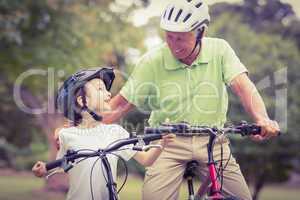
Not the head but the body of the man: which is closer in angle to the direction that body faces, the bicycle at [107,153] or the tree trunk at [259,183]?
the bicycle

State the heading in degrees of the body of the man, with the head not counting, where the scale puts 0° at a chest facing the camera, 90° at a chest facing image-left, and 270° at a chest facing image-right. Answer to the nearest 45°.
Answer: approximately 0°

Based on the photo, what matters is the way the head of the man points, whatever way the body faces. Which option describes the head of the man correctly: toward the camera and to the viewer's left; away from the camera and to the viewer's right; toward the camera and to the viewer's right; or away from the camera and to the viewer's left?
toward the camera and to the viewer's left

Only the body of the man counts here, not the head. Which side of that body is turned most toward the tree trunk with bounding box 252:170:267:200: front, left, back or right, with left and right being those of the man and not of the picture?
back
